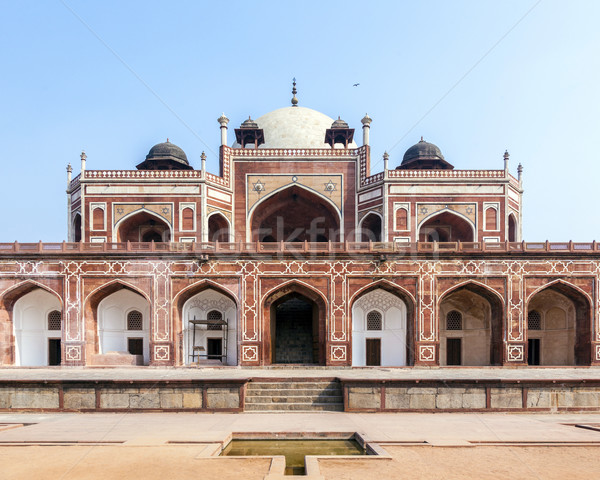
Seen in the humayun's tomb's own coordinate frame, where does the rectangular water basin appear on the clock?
The rectangular water basin is roughly at 12 o'clock from the humayun's tomb.

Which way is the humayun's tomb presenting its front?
toward the camera
